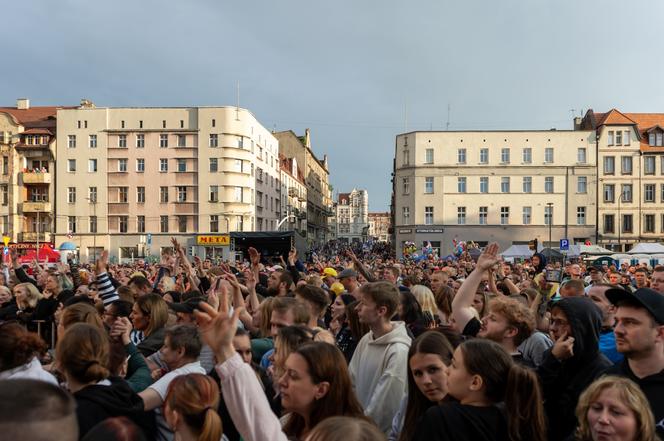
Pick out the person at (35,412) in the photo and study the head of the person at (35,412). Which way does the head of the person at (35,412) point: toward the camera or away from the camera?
away from the camera

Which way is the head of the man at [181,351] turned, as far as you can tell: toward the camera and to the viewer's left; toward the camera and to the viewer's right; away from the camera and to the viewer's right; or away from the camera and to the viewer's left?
toward the camera and to the viewer's left

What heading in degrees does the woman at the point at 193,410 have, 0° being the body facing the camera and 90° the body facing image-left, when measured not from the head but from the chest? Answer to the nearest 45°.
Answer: approximately 135°

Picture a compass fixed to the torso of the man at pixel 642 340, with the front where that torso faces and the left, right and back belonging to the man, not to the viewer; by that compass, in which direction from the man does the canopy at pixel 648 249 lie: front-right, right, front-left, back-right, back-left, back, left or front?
back-right

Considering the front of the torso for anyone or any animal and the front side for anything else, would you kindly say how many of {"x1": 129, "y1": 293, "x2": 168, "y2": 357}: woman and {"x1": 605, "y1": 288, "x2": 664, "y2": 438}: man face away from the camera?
0

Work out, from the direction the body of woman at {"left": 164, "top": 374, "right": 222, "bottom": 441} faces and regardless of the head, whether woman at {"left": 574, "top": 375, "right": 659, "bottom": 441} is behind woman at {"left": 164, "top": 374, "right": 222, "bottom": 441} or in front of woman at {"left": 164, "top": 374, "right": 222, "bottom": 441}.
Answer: behind
